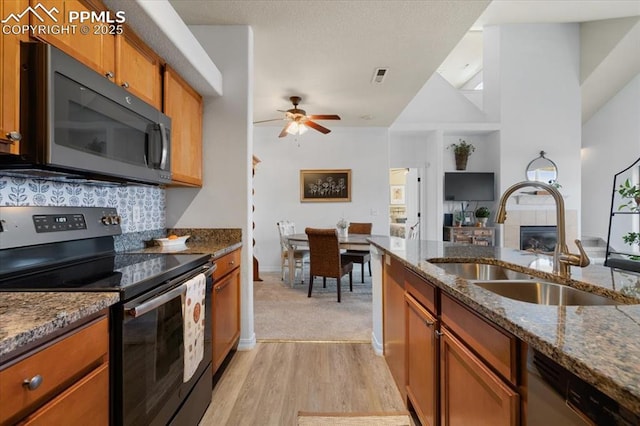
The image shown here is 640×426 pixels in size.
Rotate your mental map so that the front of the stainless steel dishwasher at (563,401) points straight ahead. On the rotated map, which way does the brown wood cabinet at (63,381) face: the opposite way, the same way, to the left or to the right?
the opposite way

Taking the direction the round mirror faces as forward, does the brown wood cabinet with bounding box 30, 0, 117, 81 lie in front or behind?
in front

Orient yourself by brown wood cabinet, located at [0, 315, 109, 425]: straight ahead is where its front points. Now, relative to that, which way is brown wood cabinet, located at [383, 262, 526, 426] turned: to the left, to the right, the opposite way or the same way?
the opposite way

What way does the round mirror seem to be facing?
toward the camera

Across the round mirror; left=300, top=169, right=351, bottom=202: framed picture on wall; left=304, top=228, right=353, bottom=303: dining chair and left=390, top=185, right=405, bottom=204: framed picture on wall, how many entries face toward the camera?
3

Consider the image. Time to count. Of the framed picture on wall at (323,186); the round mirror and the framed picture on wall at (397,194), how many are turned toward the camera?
3

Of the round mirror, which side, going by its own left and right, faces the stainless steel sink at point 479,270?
front

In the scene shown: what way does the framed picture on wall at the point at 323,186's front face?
toward the camera

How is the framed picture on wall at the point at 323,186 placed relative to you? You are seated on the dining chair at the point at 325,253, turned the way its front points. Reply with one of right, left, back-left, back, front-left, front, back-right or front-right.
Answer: front-left

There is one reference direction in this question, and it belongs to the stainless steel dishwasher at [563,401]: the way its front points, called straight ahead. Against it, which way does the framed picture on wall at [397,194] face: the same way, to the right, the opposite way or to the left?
to the left

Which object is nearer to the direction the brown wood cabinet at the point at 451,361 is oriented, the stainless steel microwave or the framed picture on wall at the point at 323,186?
the stainless steel microwave

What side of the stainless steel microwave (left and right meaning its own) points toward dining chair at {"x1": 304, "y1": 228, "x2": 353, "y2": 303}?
left

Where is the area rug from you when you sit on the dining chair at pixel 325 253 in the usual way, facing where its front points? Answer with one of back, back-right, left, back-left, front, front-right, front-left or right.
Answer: back-right

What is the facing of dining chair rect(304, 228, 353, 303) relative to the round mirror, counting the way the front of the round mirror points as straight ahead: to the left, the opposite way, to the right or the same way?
the opposite way
